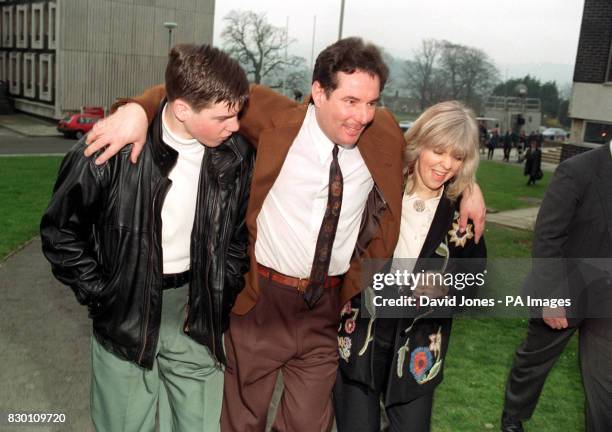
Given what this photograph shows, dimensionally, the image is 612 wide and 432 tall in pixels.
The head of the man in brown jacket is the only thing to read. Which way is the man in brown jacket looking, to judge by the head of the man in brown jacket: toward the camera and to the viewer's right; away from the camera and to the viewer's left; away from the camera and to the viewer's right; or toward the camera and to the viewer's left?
toward the camera and to the viewer's right

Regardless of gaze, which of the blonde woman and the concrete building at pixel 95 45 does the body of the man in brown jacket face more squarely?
the blonde woman

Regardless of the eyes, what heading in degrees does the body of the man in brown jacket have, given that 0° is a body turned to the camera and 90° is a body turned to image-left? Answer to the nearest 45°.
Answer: approximately 315°

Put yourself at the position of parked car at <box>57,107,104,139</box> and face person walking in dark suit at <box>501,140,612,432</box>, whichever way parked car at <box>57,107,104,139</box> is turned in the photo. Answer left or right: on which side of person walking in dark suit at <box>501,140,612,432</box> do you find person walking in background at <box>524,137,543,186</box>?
left

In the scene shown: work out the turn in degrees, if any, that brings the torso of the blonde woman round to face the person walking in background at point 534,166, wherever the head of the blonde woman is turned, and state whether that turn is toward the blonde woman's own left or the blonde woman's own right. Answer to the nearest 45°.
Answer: approximately 135° to the blonde woman's own right

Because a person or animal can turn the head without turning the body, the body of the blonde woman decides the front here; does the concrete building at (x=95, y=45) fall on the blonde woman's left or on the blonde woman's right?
on the blonde woman's right
